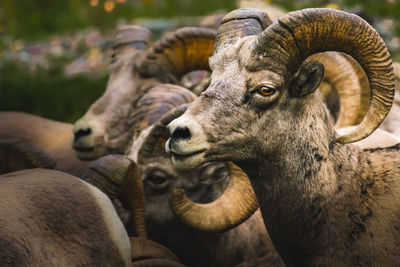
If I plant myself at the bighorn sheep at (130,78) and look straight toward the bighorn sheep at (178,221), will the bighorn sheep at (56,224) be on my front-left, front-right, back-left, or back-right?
front-right

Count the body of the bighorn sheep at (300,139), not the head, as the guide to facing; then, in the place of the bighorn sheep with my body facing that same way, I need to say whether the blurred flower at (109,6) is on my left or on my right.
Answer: on my right

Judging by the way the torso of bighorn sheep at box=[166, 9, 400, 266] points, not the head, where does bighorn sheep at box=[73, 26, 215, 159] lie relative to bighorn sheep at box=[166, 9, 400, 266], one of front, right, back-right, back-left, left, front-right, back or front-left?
front-right

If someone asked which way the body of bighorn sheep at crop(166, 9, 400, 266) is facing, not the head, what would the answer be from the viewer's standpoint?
to the viewer's left

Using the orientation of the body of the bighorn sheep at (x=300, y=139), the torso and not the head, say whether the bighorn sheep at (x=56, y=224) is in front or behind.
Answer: in front
